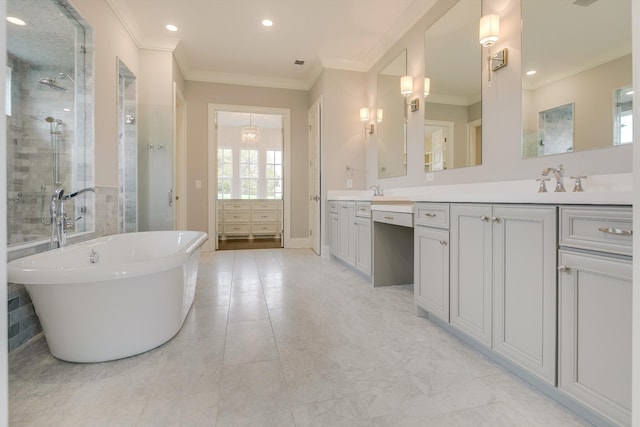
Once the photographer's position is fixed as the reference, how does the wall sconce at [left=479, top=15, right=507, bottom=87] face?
facing the viewer and to the left of the viewer

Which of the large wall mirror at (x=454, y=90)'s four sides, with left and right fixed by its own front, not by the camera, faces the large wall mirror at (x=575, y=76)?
left

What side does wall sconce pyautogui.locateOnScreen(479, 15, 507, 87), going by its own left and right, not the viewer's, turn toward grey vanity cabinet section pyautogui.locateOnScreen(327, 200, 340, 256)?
right

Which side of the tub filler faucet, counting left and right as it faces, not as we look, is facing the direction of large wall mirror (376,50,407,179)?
front

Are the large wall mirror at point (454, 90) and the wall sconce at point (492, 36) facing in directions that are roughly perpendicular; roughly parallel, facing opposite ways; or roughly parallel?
roughly parallel

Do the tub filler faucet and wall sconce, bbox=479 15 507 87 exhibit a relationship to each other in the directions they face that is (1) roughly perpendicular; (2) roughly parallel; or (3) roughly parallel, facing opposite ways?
roughly parallel, facing opposite ways

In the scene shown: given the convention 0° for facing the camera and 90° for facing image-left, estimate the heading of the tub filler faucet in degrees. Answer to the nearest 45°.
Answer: approximately 270°

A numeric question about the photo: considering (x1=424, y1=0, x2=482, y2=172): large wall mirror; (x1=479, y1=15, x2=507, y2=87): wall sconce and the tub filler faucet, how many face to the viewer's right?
1

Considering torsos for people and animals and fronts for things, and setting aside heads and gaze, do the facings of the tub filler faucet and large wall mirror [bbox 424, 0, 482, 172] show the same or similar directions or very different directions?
very different directions

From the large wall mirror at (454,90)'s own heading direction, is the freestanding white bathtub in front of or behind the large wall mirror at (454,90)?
in front
